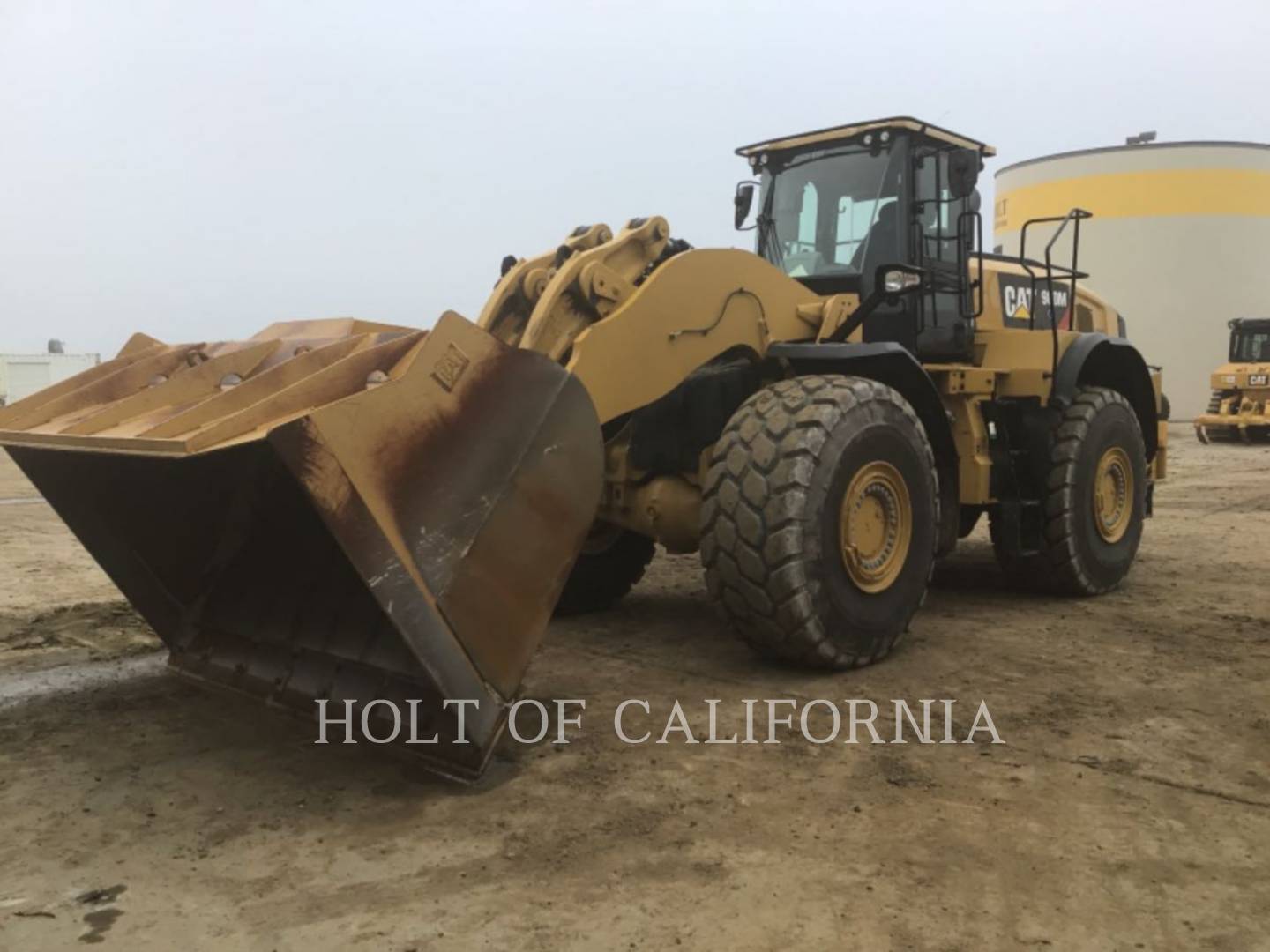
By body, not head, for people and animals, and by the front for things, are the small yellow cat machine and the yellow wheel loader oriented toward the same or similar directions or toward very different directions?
very different directions

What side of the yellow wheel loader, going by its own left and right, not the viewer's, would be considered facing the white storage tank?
back

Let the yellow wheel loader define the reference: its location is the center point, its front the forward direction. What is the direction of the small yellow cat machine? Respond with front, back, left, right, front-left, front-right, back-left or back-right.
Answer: back

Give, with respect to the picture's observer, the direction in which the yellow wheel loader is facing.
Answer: facing the viewer and to the left of the viewer
